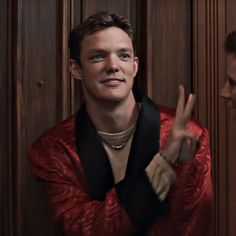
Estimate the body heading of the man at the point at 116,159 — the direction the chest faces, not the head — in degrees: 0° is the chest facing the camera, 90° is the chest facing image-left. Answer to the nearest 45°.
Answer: approximately 0°
